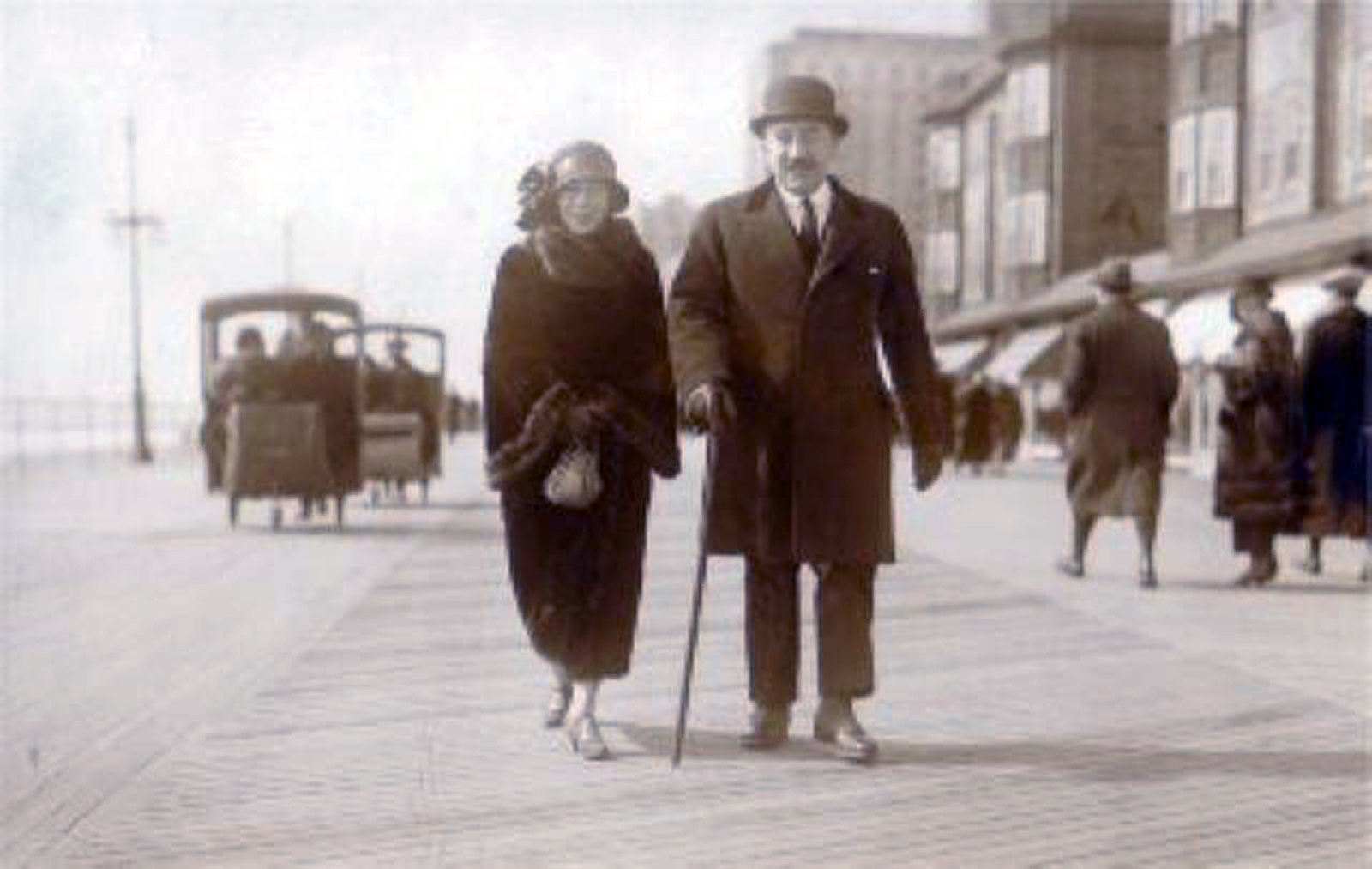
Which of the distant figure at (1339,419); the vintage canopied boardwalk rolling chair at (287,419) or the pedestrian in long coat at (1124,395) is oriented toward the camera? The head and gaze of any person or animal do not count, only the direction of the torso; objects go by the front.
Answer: the vintage canopied boardwalk rolling chair

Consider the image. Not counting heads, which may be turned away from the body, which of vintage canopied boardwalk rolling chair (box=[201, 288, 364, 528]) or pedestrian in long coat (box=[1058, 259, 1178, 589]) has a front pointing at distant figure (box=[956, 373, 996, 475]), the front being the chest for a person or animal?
the pedestrian in long coat

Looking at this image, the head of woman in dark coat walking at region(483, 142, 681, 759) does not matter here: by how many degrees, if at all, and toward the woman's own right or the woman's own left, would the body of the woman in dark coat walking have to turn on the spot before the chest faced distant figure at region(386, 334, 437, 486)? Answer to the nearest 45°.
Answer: approximately 180°

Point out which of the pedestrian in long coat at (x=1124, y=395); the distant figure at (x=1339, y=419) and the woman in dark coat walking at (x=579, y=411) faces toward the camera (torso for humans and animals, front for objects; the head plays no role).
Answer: the woman in dark coat walking

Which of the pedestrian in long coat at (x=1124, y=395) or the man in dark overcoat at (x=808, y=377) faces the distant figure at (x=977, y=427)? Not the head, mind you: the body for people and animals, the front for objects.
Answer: the pedestrian in long coat

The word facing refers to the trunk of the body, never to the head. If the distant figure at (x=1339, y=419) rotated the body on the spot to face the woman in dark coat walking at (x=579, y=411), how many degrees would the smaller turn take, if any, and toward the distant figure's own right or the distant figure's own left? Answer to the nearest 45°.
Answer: approximately 180°

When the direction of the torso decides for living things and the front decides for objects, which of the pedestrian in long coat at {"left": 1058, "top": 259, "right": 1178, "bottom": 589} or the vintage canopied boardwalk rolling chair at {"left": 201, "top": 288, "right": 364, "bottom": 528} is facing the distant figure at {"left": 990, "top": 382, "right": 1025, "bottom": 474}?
the pedestrian in long coat

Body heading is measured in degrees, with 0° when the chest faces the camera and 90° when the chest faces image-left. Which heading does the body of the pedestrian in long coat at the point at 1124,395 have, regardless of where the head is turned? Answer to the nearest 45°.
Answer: approximately 180°

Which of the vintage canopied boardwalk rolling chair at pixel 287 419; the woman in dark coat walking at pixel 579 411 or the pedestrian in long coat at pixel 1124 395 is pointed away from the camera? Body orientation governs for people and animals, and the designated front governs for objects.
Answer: the pedestrian in long coat

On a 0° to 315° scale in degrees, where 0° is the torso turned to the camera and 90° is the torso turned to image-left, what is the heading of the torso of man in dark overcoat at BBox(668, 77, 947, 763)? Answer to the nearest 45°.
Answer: approximately 0°

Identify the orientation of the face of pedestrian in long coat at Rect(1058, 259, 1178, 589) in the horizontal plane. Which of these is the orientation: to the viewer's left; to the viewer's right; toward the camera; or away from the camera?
away from the camera
